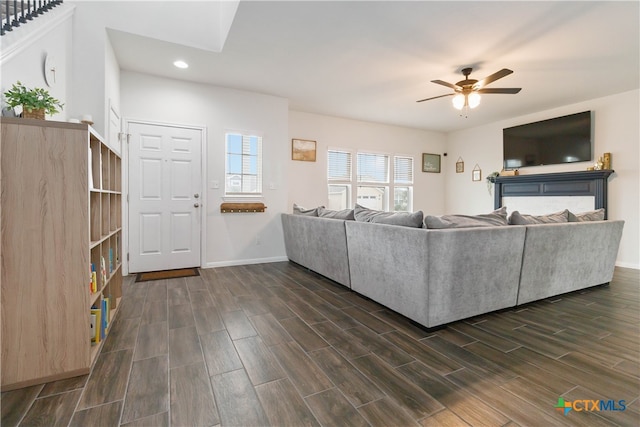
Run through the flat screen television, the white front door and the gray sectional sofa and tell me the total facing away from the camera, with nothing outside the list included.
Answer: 1

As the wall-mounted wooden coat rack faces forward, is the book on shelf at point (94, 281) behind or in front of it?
in front

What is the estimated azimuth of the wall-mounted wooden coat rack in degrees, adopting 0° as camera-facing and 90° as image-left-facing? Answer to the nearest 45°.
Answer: approximately 0°

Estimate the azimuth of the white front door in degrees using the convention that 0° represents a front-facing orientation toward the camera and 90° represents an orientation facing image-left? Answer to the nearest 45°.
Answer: approximately 0°

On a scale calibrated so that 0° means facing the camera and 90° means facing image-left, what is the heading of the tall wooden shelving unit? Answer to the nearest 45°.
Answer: approximately 270°

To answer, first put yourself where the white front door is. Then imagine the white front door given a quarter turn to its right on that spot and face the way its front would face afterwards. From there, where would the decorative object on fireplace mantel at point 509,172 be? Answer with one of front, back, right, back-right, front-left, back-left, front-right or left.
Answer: back

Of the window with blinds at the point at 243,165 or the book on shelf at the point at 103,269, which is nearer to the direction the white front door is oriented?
the book on shelf

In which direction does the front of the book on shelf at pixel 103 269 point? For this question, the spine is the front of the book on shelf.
to the viewer's right

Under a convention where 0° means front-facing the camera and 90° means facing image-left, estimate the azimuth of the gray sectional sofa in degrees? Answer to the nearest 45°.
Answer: approximately 180°
